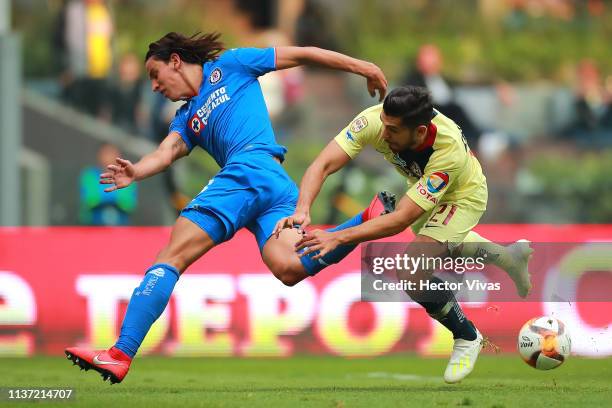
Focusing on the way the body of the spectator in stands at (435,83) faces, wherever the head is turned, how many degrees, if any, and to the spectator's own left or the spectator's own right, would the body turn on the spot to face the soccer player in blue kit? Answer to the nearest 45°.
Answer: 0° — they already face them

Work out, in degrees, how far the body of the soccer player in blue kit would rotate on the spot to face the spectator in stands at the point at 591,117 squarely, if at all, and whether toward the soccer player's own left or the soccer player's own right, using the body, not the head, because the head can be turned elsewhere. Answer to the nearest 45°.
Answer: approximately 180°

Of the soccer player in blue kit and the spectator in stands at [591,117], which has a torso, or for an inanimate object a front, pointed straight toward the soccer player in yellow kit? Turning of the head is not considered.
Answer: the spectator in stands

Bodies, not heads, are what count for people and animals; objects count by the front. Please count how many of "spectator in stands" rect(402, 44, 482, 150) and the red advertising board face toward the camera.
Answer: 2

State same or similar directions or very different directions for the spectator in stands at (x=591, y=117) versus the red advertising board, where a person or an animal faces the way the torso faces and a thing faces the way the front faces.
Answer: same or similar directions

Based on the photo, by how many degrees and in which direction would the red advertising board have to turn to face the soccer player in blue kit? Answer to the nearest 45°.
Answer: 0° — it already faces them

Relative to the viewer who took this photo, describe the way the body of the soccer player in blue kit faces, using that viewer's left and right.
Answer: facing the viewer and to the left of the viewer

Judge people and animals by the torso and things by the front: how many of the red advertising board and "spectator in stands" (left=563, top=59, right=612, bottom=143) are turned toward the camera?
2

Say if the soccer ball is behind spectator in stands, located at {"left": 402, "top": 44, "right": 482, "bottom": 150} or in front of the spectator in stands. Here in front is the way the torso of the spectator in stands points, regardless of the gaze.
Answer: in front

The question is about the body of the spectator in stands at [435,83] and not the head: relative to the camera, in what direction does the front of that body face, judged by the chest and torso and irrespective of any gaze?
toward the camera

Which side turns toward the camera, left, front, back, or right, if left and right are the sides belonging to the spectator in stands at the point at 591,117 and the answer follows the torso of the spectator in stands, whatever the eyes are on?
front

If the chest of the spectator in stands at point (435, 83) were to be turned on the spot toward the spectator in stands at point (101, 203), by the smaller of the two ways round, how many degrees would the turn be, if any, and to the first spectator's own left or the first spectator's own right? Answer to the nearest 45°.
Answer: approximately 90° to the first spectator's own right

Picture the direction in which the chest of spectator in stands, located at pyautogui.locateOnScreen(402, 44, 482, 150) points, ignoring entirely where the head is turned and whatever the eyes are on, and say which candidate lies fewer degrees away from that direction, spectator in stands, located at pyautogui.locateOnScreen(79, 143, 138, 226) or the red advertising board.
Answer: the red advertising board

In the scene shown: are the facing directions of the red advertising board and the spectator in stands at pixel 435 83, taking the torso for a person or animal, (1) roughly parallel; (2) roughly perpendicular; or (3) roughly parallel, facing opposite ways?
roughly parallel

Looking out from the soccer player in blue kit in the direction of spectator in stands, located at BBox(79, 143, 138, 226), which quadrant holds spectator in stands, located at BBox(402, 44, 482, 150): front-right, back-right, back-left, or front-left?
front-right

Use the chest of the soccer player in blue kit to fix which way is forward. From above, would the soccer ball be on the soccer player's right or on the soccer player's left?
on the soccer player's left

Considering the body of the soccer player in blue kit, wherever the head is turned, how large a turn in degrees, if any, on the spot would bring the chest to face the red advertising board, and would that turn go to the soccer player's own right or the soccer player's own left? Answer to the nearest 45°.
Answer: approximately 135° to the soccer player's own right
